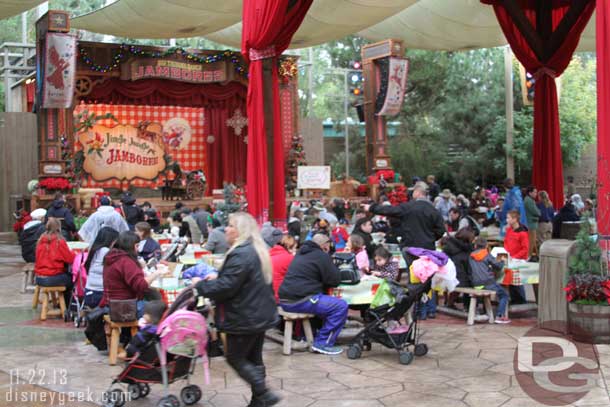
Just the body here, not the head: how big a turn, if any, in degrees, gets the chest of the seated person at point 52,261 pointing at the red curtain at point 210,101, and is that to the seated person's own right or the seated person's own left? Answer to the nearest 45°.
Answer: approximately 45° to the seated person's own left

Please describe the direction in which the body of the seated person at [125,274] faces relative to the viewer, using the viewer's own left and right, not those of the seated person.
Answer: facing away from the viewer and to the right of the viewer

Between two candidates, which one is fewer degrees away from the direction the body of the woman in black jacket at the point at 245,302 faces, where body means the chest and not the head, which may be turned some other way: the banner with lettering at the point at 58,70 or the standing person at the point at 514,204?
the banner with lettering

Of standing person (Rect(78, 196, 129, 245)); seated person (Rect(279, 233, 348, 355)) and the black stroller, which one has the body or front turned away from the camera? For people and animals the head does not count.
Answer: the standing person

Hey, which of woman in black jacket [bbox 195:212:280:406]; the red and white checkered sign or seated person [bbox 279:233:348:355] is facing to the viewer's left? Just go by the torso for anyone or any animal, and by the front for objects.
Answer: the woman in black jacket

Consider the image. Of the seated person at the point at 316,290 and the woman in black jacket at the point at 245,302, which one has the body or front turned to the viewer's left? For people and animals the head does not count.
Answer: the woman in black jacket

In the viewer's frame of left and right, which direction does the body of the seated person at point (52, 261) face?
facing away from the viewer and to the right of the viewer

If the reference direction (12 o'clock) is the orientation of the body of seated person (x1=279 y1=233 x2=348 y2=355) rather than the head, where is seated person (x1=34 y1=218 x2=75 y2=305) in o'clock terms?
seated person (x1=34 y1=218 x2=75 y2=305) is roughly at 7 o'clock from seated person (x1=279 y1=233 x2=348 y2=355).

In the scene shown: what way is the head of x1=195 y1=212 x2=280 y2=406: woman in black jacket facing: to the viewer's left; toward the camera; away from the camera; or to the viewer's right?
to the viewer's left

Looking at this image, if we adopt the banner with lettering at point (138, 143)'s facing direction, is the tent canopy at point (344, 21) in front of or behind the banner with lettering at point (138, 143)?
in front

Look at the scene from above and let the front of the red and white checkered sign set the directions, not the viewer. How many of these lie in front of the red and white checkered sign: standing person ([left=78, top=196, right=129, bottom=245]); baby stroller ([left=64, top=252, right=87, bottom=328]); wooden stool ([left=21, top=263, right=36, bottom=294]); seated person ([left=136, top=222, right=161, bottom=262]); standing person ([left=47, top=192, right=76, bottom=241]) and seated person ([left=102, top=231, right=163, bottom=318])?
6
